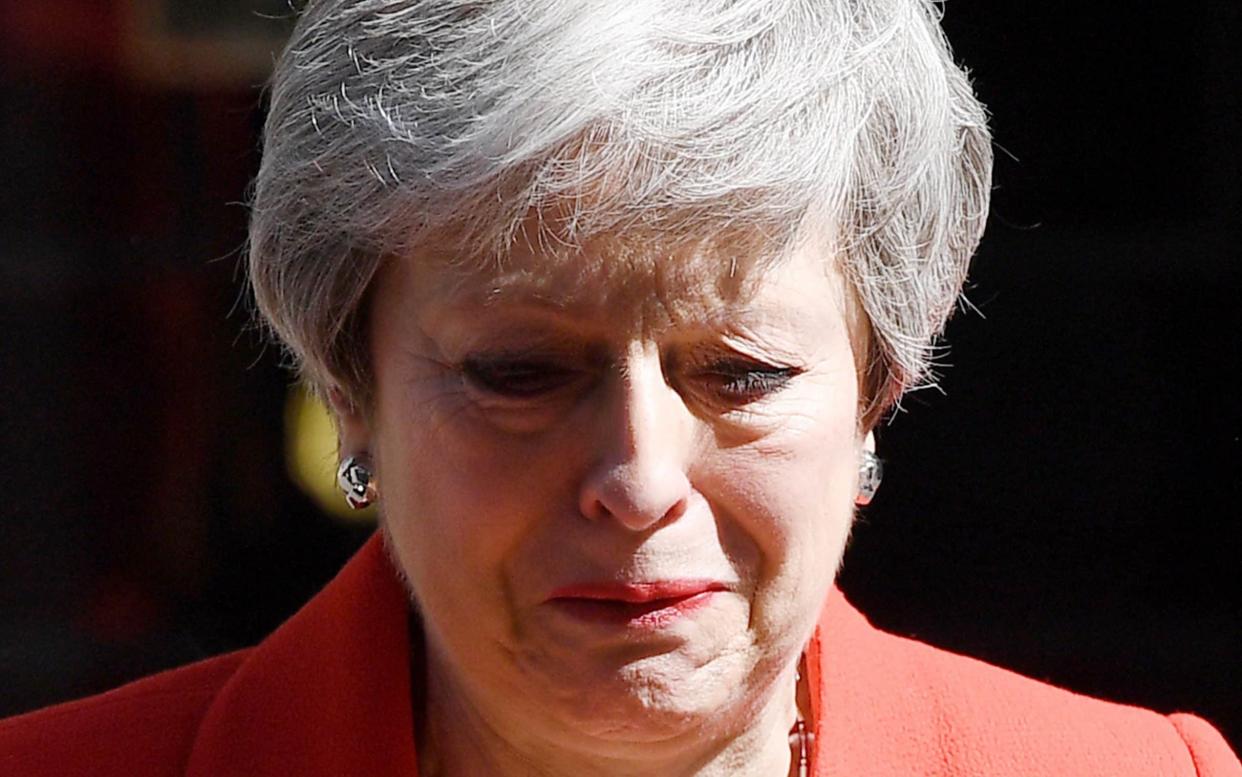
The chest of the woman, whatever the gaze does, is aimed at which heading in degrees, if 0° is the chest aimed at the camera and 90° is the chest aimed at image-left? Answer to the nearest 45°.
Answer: approximately 0°
